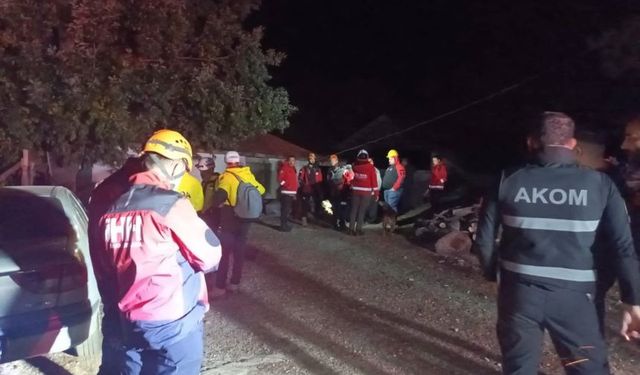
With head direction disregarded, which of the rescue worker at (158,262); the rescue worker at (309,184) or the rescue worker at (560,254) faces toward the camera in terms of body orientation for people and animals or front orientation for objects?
the rescue worker at (309,184)

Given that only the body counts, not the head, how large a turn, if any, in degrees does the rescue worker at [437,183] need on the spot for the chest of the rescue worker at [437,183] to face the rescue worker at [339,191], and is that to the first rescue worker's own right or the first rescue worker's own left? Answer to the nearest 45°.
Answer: approximately 45° to the first rescue worker's own right

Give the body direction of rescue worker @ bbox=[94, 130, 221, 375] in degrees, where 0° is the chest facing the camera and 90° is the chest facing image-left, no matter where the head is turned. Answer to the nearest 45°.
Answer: approximately 225°

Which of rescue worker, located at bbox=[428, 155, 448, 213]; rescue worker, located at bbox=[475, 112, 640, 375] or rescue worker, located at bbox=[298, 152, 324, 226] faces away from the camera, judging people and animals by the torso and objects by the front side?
rescue worker, located at bbox=[475, 112, 640, 375]

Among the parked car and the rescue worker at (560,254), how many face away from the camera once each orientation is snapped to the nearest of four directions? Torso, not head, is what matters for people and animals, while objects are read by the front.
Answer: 2

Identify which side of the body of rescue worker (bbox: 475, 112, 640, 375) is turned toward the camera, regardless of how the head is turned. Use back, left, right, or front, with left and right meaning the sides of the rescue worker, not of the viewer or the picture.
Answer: back

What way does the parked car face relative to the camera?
away from the camera

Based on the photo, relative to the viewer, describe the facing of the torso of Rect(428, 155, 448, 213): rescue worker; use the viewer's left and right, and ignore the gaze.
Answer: facing the viewer and to the left of the viewer

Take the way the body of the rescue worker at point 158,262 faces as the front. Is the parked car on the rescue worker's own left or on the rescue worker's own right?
on the rescue worker's own left

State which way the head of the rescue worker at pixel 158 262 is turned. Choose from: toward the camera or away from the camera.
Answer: away from the camera

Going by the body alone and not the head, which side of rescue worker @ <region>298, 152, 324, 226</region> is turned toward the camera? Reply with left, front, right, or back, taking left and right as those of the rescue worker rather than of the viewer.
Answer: front
